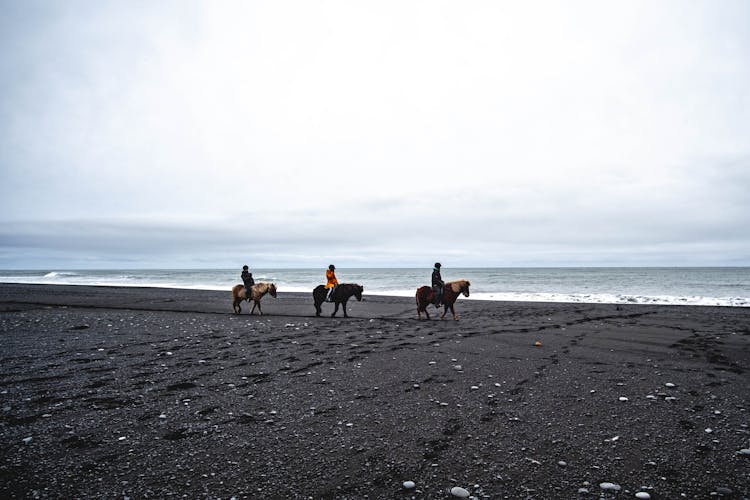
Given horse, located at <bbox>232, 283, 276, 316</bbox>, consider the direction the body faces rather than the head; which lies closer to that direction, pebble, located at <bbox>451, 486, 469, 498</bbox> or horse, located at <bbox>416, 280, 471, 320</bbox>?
the horse

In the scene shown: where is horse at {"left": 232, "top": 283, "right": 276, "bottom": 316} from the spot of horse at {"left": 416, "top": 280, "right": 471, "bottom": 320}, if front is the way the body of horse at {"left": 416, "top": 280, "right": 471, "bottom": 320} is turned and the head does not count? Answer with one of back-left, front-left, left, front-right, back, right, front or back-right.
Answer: back

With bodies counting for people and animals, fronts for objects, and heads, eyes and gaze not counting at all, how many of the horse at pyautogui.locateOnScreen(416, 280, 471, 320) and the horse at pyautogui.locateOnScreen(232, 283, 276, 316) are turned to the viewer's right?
2

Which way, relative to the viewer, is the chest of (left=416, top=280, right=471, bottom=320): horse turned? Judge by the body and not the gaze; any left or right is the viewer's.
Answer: facing to the right of the viewer

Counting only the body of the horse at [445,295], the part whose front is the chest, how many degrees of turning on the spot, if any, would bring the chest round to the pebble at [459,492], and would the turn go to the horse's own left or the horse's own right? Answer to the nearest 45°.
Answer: approximately 90° to the horse's own right

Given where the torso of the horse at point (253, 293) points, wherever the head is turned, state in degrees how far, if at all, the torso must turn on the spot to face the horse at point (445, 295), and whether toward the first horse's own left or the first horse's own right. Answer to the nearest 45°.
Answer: approximately 45° to the first horse's own right

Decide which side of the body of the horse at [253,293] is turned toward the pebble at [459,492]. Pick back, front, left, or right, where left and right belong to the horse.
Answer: right

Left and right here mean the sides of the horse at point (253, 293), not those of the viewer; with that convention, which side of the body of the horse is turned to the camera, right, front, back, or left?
right

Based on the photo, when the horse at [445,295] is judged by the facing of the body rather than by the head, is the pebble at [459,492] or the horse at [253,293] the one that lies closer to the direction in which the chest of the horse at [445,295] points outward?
the pebble
